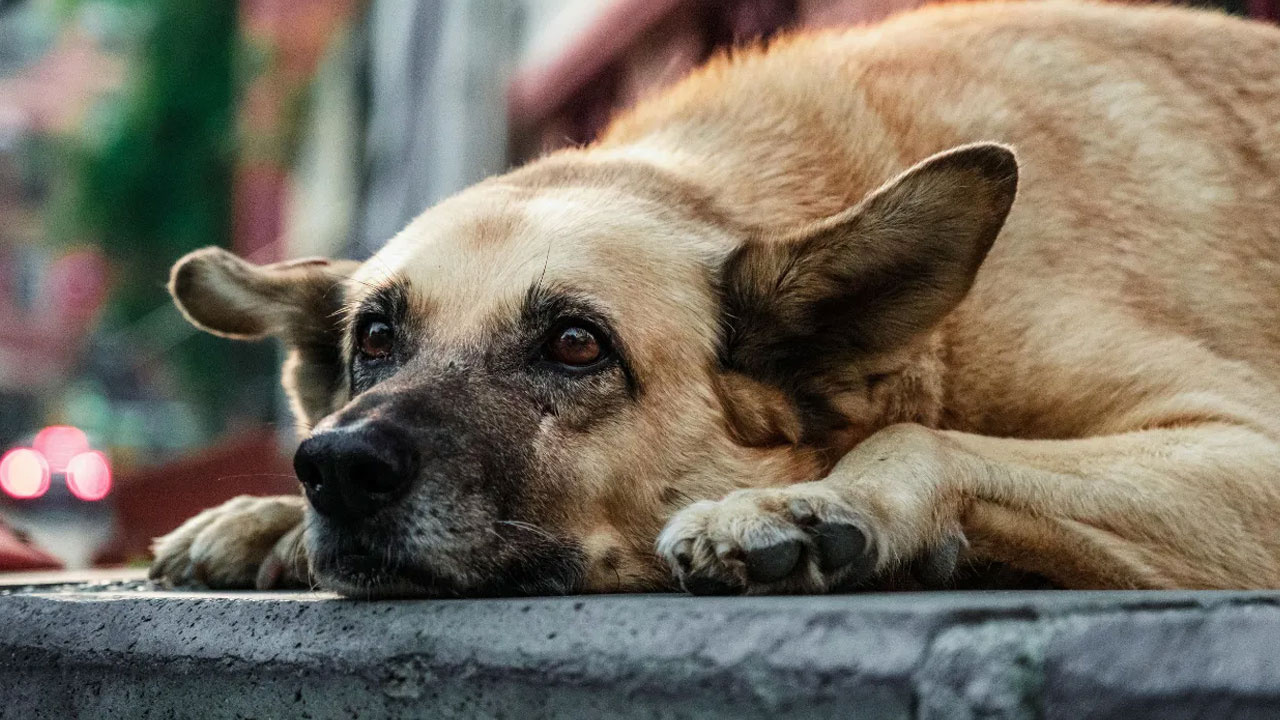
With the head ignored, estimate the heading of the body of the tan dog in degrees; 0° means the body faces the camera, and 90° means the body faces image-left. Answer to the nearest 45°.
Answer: approximately 45°
